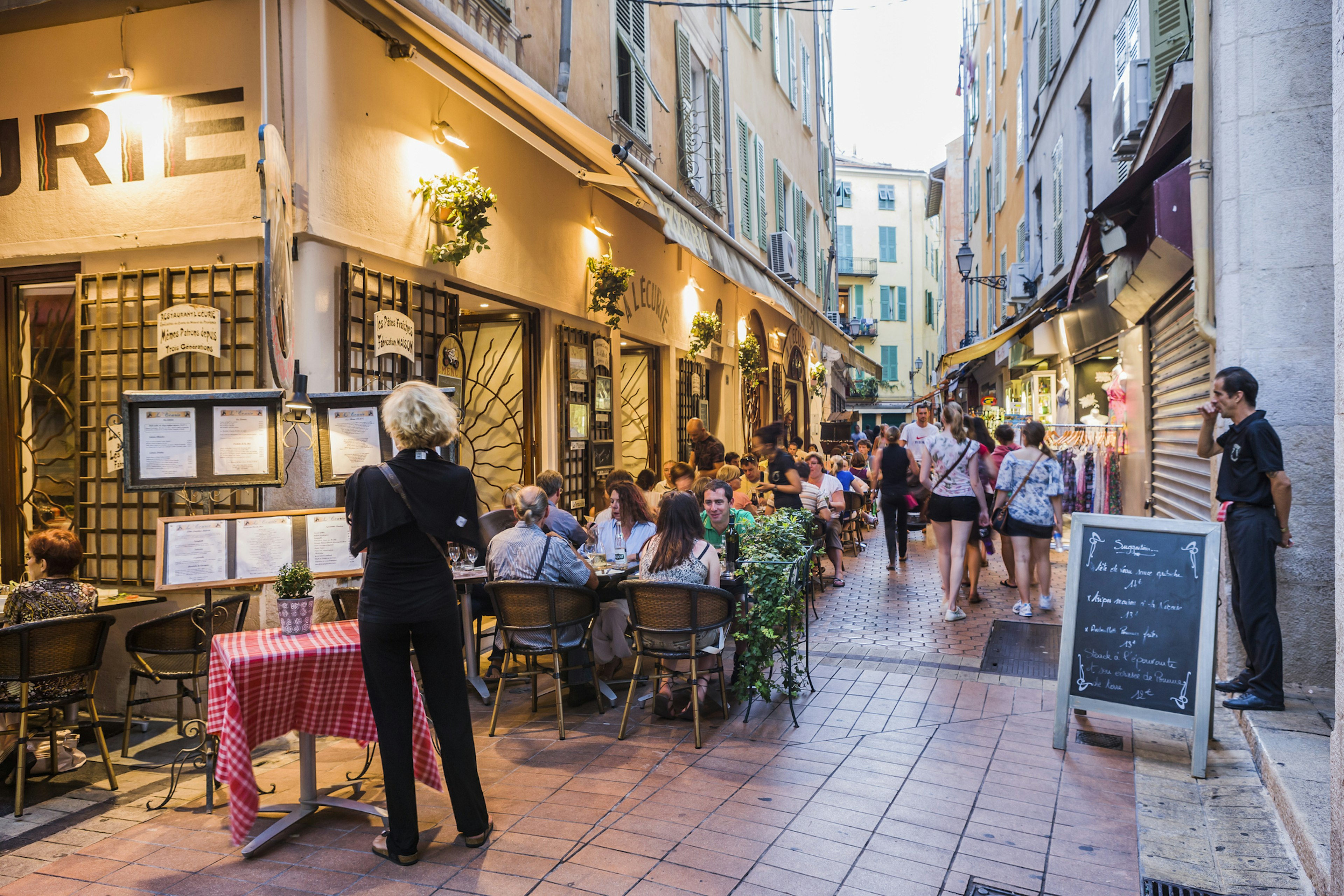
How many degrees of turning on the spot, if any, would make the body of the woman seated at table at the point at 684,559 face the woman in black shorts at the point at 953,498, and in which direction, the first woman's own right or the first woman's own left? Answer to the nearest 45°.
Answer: approximately 45° to the first woman's own right

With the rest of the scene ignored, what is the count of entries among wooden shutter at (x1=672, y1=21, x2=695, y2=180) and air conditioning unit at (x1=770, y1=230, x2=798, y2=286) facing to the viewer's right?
2

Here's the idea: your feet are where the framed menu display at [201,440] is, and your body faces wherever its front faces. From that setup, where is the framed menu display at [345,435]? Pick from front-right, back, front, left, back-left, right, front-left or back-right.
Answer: left

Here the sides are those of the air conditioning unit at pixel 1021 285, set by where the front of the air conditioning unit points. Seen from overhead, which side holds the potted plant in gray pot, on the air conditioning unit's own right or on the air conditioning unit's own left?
on the air conditioning unit's own left

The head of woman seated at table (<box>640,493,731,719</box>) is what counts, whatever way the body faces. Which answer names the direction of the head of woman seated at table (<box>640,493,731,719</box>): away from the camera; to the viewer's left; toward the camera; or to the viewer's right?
away from the camera

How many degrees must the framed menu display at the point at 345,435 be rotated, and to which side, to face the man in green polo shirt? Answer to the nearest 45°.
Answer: approximately 90° to its left

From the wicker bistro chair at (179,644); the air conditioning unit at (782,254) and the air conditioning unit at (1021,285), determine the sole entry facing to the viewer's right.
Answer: the air conditioning unit at (782,254)

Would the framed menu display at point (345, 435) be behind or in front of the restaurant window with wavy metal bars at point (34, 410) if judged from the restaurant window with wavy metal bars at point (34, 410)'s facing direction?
in front

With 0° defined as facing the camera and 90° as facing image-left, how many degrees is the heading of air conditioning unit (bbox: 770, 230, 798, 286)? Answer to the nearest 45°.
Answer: approximately 270°

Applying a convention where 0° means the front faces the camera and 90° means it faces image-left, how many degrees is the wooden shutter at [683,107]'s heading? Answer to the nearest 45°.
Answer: approximately 270°
